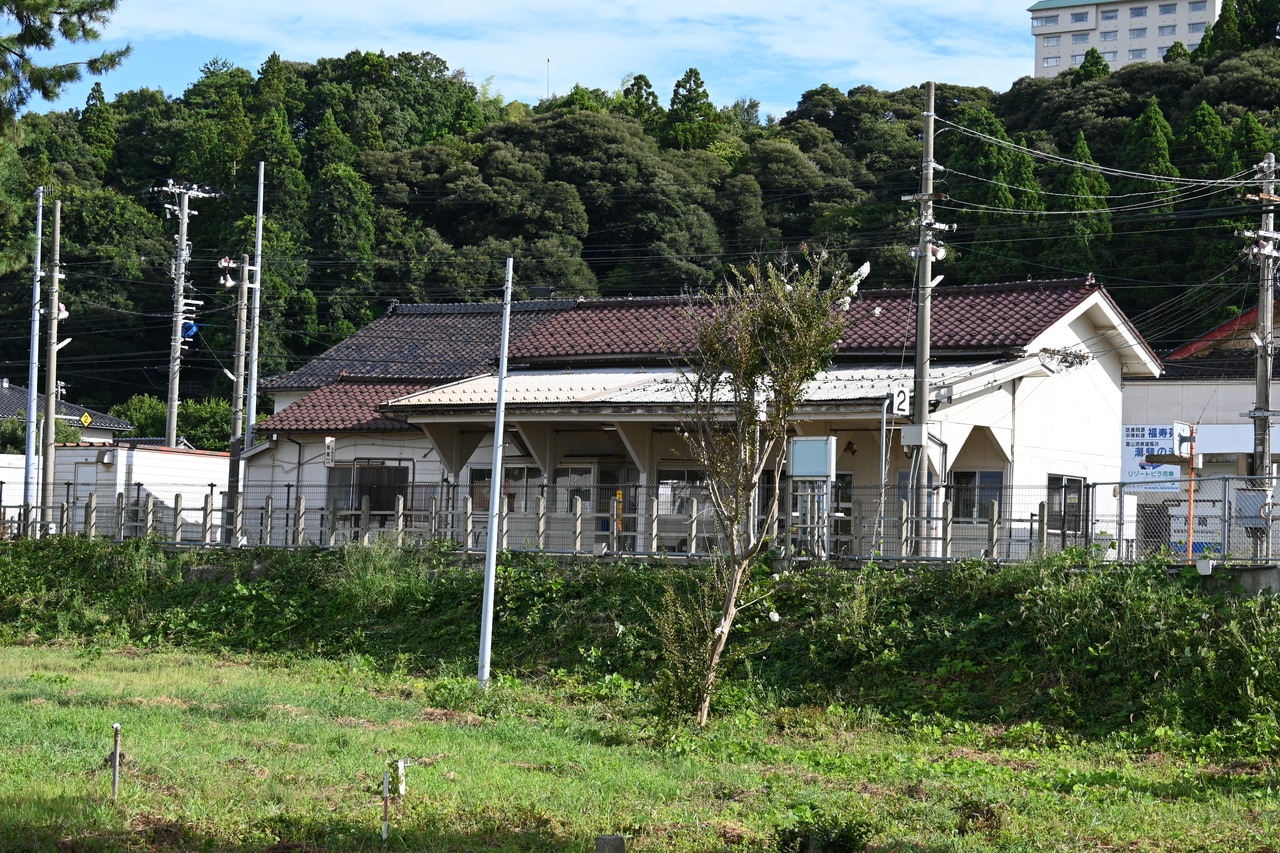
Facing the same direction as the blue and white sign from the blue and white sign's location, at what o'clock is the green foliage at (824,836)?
The green foliage is roughly at 12 o'clock from the blue and white sign.

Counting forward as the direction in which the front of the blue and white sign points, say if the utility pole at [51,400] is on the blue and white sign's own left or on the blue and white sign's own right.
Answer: on the blue and white sign's own right

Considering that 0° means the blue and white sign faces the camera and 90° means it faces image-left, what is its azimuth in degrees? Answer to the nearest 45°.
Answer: approximately 0°

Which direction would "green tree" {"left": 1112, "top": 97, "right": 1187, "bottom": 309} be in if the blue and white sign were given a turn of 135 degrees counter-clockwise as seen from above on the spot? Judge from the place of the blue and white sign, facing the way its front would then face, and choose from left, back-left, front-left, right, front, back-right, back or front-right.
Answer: front-left

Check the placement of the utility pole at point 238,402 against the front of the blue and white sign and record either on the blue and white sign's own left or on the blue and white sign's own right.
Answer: on the blue and white sign's own right

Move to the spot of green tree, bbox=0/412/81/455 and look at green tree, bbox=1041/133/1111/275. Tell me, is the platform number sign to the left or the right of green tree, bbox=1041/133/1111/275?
right

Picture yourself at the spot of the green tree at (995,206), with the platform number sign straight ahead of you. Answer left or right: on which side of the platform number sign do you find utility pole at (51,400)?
right

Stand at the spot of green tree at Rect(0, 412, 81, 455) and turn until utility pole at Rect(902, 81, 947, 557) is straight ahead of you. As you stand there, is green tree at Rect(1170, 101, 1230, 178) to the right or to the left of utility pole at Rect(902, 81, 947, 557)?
left
